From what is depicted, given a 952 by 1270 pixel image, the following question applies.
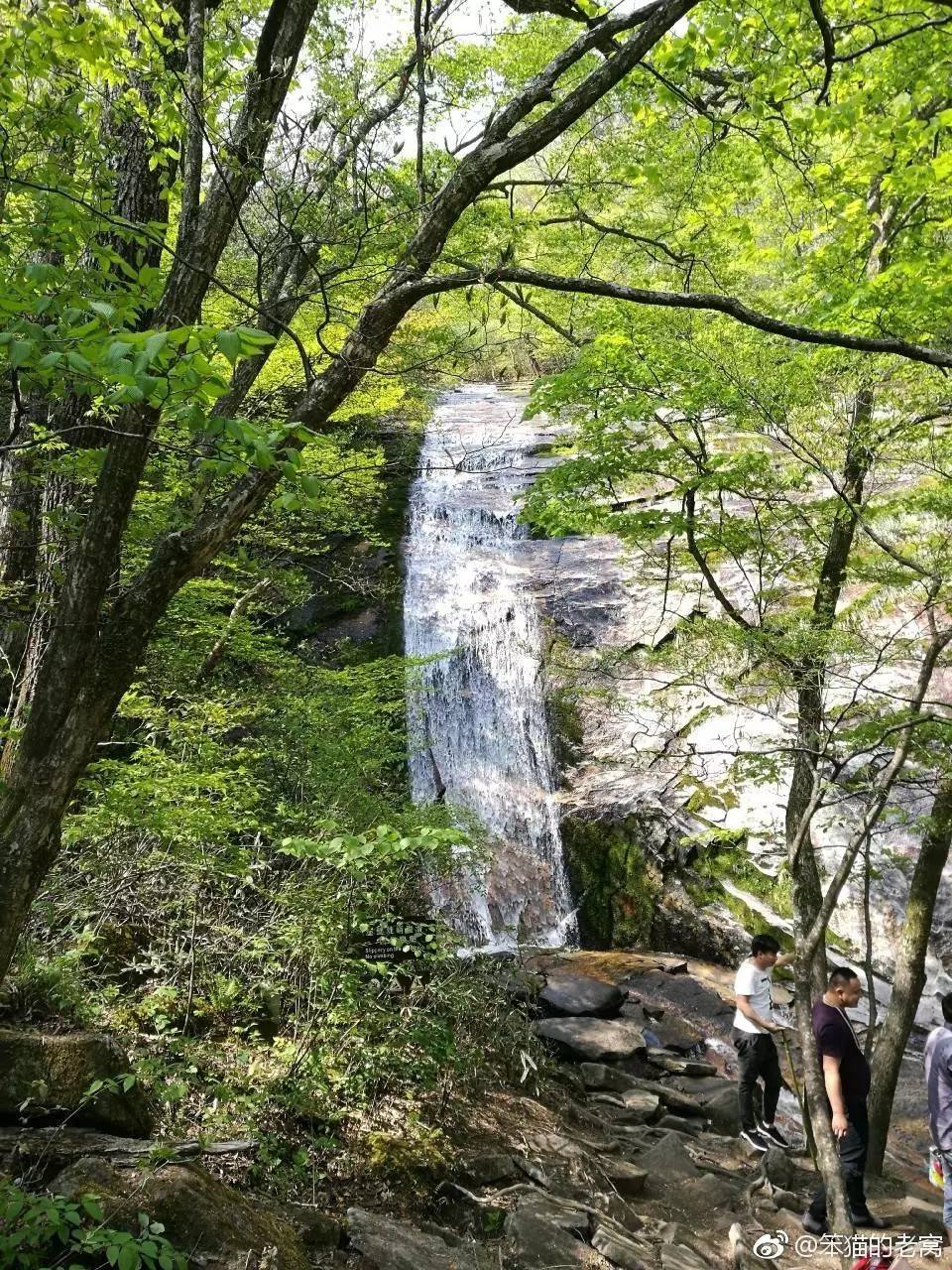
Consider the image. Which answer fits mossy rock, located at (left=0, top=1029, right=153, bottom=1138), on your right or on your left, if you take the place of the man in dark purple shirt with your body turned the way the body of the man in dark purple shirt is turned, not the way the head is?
on your right
